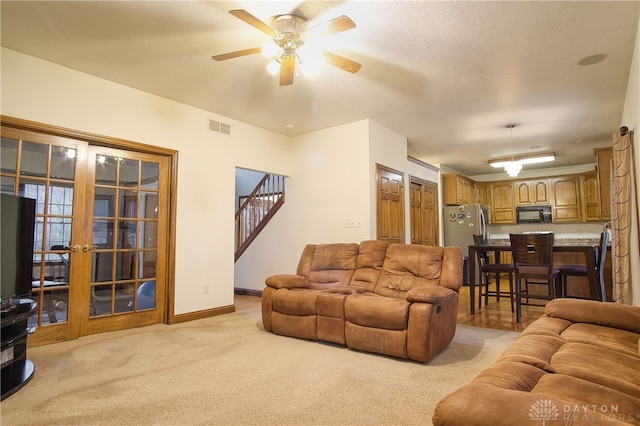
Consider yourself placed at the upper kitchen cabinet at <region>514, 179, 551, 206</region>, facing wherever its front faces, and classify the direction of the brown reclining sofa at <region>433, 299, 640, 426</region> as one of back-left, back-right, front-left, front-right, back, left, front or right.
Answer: front

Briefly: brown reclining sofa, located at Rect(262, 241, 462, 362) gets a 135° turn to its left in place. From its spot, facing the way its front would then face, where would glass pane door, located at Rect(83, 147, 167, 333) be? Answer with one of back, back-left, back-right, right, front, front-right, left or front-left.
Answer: back

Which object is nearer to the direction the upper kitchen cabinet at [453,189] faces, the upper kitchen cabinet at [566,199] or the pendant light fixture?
the pendant light fixture

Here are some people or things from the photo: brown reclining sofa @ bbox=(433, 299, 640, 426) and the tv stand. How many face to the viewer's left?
1

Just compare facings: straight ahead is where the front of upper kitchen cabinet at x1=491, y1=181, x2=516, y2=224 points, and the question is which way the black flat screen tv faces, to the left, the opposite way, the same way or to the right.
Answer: to the left

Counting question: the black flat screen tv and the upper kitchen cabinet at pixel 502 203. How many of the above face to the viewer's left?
0

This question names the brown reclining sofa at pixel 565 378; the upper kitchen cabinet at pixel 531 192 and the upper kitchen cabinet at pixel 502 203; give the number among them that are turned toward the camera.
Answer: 2

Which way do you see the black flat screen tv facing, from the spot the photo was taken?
facing the viewer and to the right of the viewer

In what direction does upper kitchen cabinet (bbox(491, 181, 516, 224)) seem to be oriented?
toward the camera

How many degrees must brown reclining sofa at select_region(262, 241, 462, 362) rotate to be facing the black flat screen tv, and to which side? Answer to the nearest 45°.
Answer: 0° — it already faces it

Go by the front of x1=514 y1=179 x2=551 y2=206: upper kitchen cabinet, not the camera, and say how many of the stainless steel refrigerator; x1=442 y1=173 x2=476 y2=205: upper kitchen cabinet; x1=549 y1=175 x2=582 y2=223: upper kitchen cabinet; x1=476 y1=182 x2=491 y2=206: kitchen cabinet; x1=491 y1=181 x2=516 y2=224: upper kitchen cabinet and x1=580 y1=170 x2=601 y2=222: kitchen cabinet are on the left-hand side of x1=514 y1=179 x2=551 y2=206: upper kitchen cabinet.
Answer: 2

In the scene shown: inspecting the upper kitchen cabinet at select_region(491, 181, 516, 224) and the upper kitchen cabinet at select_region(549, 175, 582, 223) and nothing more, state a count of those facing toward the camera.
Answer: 2

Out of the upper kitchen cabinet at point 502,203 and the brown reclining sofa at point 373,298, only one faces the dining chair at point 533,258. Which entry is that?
the upper kitchen cabinet

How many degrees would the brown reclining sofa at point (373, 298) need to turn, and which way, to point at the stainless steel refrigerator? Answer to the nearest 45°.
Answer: approximately 180°

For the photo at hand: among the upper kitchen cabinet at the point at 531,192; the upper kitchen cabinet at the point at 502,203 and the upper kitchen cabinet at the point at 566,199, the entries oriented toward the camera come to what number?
3

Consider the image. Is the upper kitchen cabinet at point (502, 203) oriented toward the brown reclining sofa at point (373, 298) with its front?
yes
